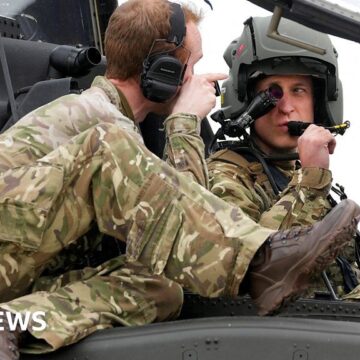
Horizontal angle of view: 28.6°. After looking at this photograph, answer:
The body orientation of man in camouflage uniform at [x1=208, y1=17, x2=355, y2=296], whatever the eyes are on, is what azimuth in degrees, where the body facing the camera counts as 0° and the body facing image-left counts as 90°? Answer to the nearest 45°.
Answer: approximately 315°

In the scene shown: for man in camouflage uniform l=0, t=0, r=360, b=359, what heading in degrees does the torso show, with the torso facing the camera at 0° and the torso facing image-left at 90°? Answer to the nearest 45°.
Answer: approximately 270°
